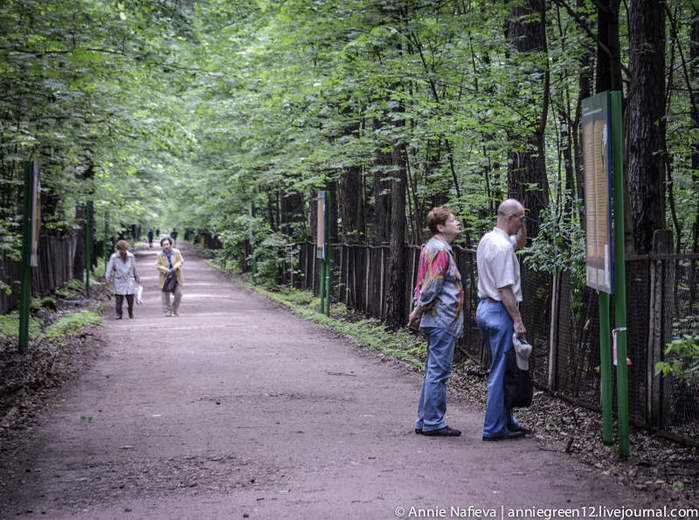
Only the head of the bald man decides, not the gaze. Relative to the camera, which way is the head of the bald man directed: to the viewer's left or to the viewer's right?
to the viewer's right

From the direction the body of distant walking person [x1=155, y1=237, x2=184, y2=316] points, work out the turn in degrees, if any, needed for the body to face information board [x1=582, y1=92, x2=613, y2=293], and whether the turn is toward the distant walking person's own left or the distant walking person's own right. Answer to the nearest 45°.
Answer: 0° — they already face it

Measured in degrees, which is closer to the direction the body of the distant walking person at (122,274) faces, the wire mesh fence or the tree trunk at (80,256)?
the wire mesh fence

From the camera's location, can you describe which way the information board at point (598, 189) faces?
facing to the left of the viewer

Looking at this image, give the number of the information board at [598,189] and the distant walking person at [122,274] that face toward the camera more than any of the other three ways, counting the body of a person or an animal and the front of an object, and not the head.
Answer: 1

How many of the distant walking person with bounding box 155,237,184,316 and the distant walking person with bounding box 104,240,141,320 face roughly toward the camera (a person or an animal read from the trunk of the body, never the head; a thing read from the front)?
2

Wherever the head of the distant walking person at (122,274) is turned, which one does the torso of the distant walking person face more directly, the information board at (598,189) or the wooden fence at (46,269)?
the information board

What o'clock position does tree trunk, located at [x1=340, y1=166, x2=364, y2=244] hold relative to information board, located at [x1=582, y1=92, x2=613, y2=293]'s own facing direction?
The tree trunk is roughly at 2 o'clock from the information board.

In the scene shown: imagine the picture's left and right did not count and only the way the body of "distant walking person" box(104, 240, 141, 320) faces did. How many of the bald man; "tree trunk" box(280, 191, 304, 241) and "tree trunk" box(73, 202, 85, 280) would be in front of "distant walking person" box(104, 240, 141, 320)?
1

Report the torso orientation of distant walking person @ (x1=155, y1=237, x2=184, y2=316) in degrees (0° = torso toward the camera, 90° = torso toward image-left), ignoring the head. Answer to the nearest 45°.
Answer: approximately 0°

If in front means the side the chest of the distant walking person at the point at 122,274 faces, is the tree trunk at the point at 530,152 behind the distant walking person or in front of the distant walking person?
in front

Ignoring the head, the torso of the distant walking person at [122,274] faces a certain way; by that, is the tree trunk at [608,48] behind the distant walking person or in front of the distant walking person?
in front

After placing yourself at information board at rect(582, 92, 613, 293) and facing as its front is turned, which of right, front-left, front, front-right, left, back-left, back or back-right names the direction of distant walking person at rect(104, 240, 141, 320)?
front-right

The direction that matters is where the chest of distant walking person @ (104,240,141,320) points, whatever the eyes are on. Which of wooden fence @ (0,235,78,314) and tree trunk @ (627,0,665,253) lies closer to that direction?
the tree trunk
